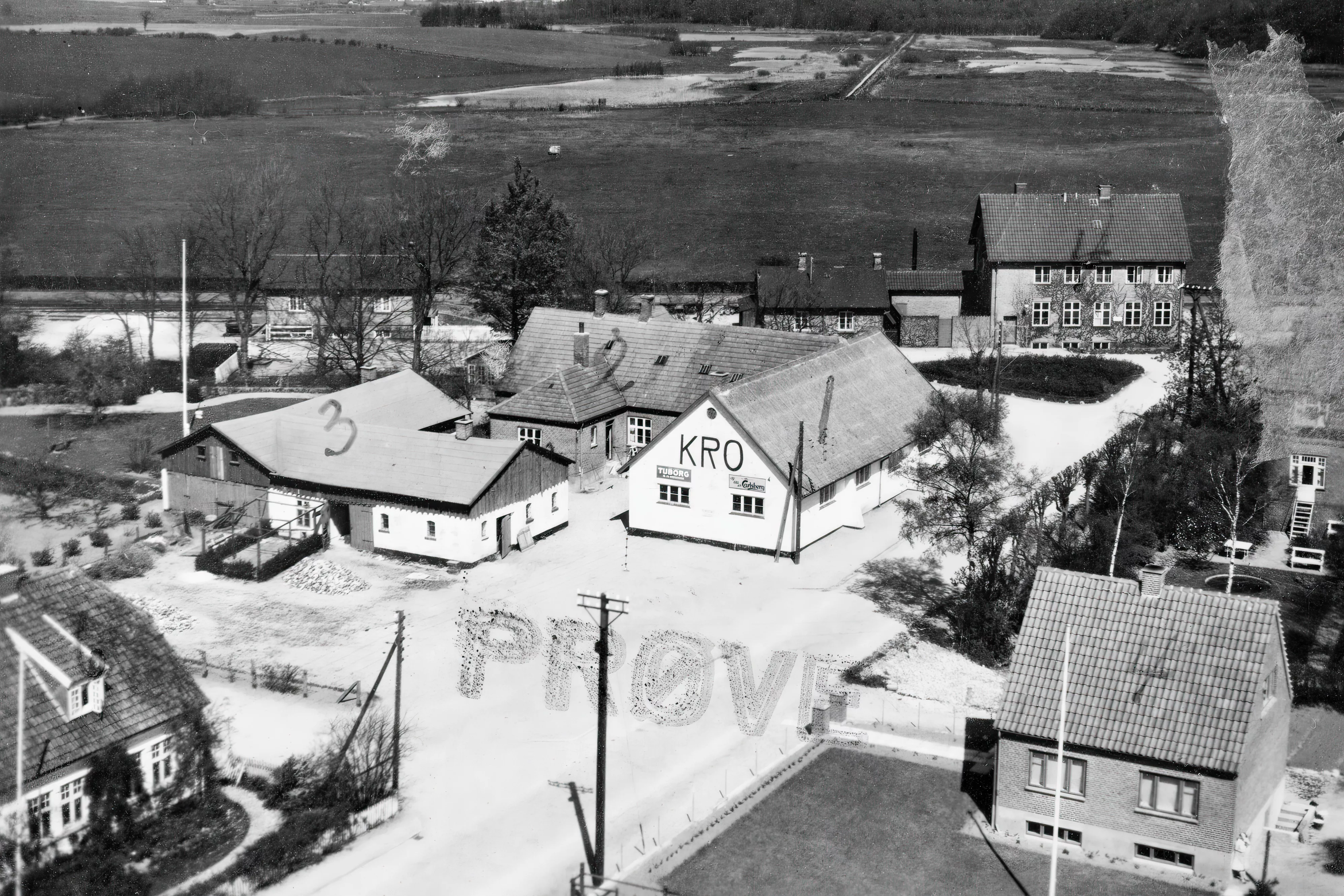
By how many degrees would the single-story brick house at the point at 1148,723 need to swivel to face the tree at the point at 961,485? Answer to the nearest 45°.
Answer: approximately 180°

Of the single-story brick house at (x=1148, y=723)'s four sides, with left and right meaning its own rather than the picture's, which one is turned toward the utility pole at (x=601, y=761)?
right

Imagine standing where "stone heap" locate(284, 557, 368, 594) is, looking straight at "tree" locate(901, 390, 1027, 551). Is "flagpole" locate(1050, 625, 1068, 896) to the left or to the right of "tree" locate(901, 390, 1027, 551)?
right

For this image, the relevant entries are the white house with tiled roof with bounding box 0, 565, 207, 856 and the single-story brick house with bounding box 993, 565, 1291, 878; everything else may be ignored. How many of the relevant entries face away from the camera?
0

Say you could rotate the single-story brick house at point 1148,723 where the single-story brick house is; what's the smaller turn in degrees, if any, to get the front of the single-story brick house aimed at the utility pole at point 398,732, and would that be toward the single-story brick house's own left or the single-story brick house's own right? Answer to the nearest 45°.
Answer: approximately 90° to the single-story brick house's own right

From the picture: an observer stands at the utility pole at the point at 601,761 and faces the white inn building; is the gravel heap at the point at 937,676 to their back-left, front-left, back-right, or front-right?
front-right

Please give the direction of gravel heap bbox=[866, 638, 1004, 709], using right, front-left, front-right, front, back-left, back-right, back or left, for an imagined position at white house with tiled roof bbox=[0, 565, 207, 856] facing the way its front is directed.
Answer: front-left

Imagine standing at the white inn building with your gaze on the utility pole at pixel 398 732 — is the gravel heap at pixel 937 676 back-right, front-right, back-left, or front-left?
front-left

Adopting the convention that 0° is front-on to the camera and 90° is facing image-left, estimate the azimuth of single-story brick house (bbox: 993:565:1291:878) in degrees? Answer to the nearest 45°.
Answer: approximately 0°

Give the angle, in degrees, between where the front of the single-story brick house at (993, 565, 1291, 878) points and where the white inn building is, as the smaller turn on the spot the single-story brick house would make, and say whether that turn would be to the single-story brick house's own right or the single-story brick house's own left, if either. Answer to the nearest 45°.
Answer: approximately 135° to the single-story brick house's own right

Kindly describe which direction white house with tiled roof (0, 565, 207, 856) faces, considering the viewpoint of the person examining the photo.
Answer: facing the viewer and to the right of the viewer

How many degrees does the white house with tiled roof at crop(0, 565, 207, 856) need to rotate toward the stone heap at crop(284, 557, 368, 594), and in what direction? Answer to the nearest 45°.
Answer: approximately 90° to its left
